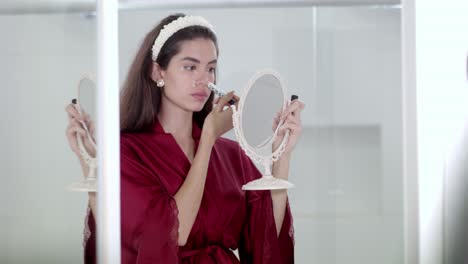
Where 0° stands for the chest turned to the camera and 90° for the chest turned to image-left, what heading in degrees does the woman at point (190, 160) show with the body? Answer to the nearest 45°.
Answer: approximately 315°

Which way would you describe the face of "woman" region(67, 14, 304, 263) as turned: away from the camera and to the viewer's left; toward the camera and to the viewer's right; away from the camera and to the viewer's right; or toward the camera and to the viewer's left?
toward the camera and to the viewer's right
